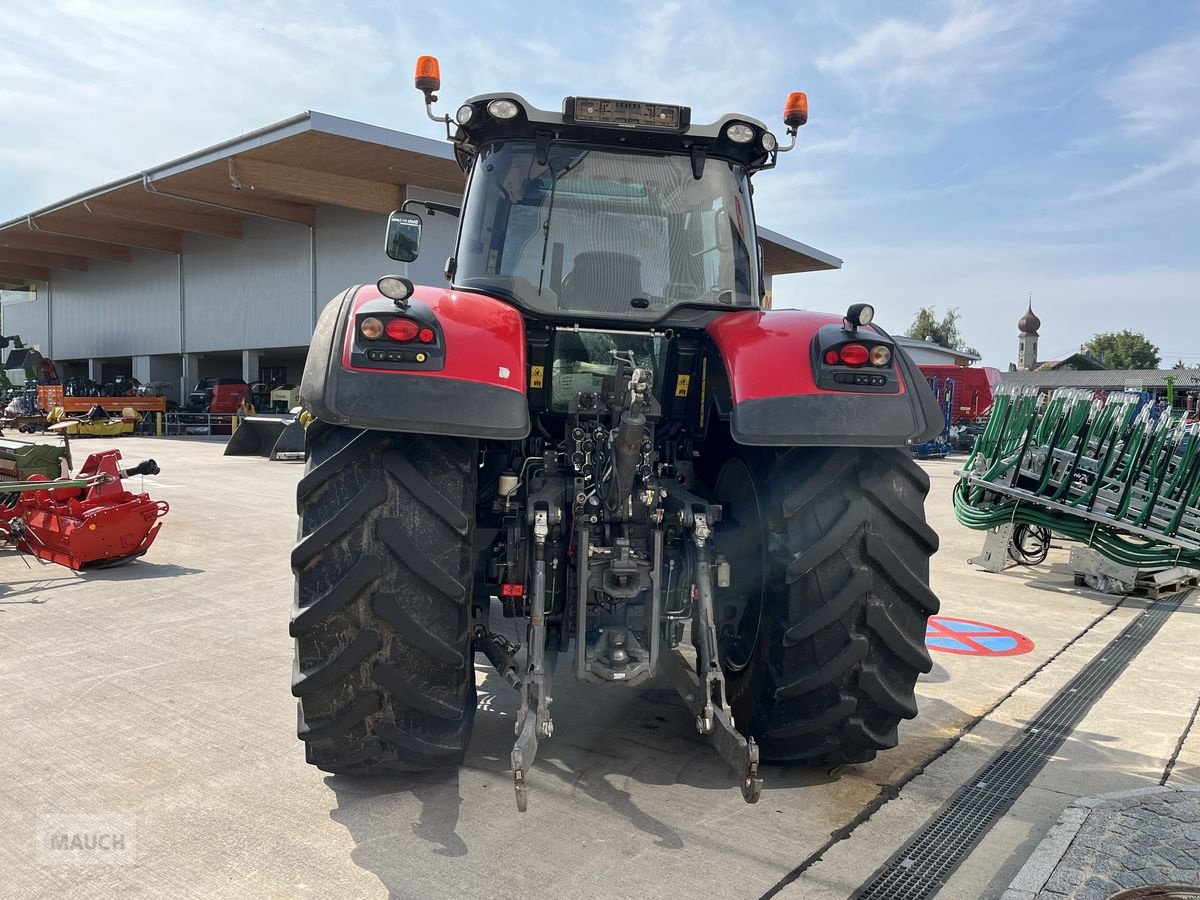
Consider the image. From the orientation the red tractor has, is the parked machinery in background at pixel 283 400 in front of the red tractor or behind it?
in front

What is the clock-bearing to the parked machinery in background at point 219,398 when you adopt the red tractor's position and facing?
The parked machinery in background is roughly at 11 o'clock from the red tractor.

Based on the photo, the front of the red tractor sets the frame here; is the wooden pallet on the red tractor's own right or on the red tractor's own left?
on the red tractor's own right

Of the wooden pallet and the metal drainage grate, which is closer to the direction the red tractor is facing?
the wooden pallet

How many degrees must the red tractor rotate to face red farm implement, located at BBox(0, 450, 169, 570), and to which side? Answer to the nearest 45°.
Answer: approximately 45° to its left

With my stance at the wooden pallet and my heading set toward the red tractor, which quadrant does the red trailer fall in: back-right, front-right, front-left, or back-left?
back-right

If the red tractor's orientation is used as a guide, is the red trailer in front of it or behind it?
in front

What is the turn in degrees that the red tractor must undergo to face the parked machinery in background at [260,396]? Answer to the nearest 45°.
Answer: approximately 45° to its left

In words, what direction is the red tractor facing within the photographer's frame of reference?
facing away from the viewer

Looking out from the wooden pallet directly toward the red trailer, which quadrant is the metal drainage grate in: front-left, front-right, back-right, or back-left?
back-left
